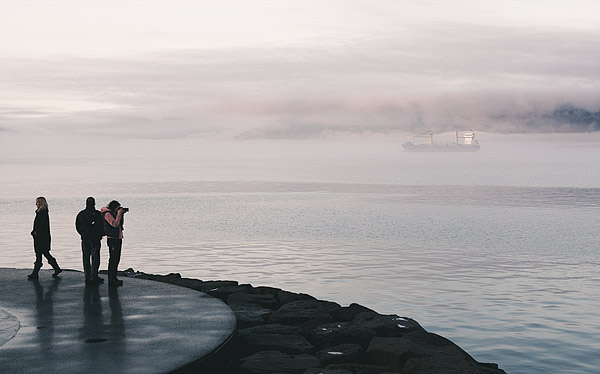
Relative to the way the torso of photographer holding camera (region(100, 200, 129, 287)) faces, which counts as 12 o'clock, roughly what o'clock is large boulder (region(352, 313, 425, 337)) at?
The large boulder is roughly at 1 o'clock from the photographer holding camera.

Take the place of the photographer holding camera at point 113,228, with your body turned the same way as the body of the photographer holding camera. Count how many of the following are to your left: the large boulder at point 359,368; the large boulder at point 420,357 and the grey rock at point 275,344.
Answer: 0

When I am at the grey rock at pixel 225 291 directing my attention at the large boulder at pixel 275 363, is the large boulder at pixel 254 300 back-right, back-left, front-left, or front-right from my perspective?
front-left

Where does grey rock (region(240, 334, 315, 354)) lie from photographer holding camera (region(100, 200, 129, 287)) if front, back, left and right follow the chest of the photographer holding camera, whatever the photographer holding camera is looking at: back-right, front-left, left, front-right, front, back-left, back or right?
front-right

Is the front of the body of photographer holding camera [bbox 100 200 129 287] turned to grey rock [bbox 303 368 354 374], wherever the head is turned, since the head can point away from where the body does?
no

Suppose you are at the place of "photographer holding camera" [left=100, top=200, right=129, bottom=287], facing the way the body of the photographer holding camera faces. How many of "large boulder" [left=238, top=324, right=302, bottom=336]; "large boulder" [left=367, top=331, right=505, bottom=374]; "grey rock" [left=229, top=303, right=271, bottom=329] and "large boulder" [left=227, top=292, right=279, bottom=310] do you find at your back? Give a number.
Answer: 0

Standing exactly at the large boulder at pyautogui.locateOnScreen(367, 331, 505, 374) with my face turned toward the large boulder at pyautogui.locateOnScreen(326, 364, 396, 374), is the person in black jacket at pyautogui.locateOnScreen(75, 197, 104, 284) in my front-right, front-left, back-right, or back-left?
front-right

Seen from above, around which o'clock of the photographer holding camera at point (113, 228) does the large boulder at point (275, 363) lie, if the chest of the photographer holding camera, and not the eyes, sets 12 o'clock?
The large boulder is roughly at 2 o'clock from the photographer holding camera.

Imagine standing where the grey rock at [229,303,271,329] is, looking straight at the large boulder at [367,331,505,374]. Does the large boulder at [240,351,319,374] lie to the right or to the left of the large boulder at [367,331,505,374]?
right

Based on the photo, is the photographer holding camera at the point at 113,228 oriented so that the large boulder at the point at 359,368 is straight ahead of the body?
no

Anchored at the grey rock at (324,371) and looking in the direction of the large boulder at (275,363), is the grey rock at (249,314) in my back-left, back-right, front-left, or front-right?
front-right

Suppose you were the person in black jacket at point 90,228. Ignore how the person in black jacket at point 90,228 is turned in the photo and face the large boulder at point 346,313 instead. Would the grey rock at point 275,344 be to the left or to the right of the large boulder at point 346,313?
right

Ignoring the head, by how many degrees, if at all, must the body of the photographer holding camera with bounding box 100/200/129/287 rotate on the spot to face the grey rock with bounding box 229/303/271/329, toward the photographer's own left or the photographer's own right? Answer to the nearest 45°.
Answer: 0° — they already face it

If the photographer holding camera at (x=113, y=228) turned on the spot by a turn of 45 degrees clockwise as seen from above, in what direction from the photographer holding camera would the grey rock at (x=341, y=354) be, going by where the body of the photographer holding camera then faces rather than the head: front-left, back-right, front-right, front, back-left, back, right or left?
front

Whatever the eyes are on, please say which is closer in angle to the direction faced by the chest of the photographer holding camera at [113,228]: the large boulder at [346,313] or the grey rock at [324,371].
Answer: the large boulder

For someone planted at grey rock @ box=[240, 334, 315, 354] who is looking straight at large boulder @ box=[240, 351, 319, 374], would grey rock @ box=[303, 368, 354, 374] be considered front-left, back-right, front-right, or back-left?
front-left

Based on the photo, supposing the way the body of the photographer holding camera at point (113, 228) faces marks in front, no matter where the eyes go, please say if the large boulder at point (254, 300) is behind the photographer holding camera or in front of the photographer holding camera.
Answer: in front

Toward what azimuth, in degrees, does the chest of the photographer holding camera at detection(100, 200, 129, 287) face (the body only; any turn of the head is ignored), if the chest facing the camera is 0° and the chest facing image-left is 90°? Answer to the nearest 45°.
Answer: approximately 270°
